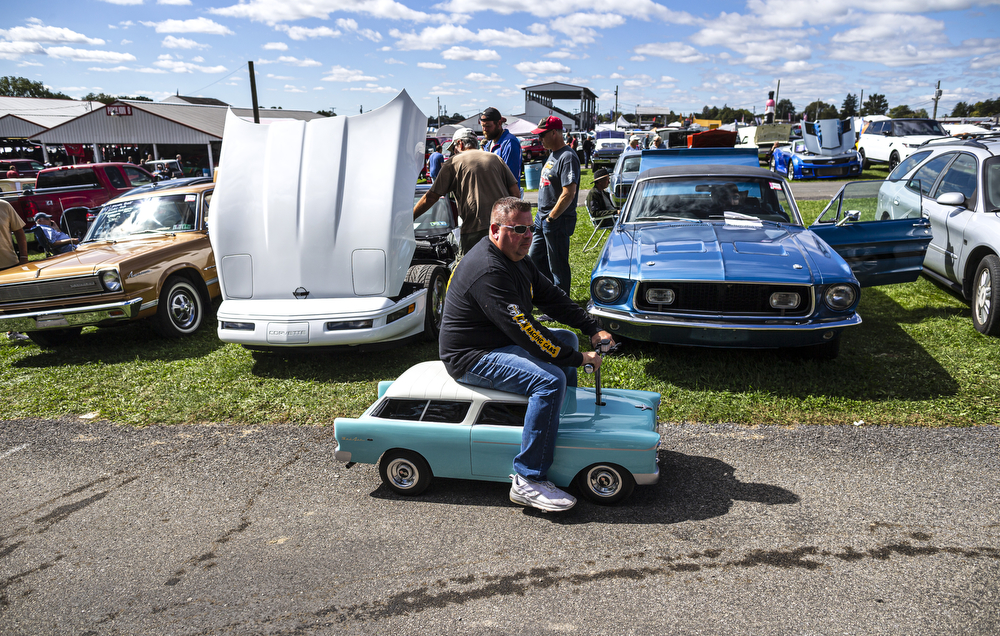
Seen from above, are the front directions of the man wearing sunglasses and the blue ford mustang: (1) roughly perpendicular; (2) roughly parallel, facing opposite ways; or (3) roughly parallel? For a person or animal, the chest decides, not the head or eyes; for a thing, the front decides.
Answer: roughly perpendicular

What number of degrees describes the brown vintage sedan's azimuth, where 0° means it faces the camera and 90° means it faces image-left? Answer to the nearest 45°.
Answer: approximately 45°

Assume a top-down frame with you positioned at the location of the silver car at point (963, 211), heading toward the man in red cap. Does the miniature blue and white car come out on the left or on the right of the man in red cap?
left

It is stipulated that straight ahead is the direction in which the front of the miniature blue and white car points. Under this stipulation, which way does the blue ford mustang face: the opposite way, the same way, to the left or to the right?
to the right

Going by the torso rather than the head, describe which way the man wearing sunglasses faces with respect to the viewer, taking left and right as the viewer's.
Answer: facing to the right of the viewer

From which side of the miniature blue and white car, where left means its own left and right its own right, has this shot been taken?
right

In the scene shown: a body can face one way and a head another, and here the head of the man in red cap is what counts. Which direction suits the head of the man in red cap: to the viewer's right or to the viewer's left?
to the viewer's left

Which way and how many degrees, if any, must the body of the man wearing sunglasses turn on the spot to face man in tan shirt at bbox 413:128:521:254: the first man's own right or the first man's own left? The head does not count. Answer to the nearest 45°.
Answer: approximately 90° to the first man's own left

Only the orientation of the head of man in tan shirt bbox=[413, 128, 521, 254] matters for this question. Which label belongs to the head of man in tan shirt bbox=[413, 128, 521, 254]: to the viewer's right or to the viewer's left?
to the viewer's left

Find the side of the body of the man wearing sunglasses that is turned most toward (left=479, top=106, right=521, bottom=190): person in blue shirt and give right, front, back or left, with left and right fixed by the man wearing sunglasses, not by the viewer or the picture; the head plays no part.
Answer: left

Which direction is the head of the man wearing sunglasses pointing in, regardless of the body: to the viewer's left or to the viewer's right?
to the viewer's right
